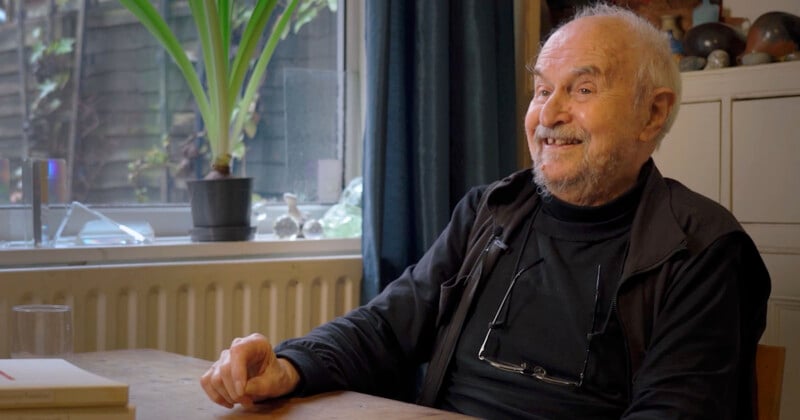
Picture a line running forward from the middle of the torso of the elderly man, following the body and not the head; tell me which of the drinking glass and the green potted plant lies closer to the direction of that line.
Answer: the drinking glass

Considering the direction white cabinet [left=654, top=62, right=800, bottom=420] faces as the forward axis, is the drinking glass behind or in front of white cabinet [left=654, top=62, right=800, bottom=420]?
in front

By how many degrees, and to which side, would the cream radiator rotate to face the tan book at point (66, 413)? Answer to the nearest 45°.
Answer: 0° — it already faces it

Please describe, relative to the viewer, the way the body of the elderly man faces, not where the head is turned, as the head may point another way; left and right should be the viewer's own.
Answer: facing the viewer and to the left of the viewer

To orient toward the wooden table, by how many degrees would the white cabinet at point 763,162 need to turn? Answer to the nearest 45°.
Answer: approximately 45° to its right

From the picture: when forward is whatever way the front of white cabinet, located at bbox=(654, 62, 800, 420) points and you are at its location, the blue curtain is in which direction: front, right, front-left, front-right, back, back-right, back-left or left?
right

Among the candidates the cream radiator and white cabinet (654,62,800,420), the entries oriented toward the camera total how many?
2

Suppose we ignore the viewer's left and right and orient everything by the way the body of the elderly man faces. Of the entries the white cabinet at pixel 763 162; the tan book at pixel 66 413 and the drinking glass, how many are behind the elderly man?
1

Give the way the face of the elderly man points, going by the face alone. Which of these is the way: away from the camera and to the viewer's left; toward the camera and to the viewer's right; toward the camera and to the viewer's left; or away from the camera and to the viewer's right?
toward the camera and to the viewer's left

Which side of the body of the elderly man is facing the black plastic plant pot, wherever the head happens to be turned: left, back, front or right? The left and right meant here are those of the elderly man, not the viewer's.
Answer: right

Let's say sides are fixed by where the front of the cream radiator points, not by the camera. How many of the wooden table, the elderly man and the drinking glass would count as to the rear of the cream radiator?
0

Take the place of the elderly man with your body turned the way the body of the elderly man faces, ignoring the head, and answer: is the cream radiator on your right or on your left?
on your right

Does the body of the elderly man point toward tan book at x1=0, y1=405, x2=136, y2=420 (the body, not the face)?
yes

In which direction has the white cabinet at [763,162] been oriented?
toward the camera

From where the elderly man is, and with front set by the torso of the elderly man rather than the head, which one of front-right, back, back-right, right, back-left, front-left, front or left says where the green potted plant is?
right

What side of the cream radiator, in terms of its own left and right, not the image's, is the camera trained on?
front

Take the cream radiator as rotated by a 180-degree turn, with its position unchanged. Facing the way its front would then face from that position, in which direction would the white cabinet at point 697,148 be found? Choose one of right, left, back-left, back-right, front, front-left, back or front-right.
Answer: right

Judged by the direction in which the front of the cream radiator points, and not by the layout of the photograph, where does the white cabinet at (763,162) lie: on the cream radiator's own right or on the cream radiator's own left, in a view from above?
on the cream radiator's own left
